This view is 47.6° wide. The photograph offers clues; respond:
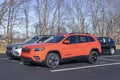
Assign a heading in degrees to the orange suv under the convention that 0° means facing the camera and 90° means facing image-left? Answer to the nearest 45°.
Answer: approximately 45°

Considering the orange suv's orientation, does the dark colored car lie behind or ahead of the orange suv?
behind
